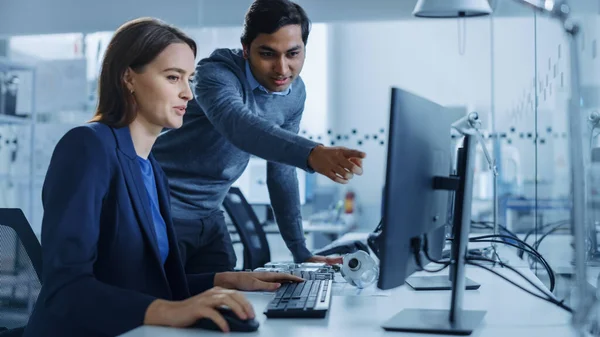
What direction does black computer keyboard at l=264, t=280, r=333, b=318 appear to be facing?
to the viewer's left

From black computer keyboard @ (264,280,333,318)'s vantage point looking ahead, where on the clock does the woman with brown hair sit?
The woman with brown hair is roughly at 12 o'clock from the black computer keyboard.

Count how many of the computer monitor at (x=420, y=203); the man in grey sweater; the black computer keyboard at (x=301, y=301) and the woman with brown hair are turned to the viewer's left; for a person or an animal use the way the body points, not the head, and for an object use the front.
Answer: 2

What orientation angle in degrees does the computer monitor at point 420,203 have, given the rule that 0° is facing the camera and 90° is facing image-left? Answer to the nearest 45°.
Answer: approximately 90°

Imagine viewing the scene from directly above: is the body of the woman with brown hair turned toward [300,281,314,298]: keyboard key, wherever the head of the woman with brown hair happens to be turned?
yes
